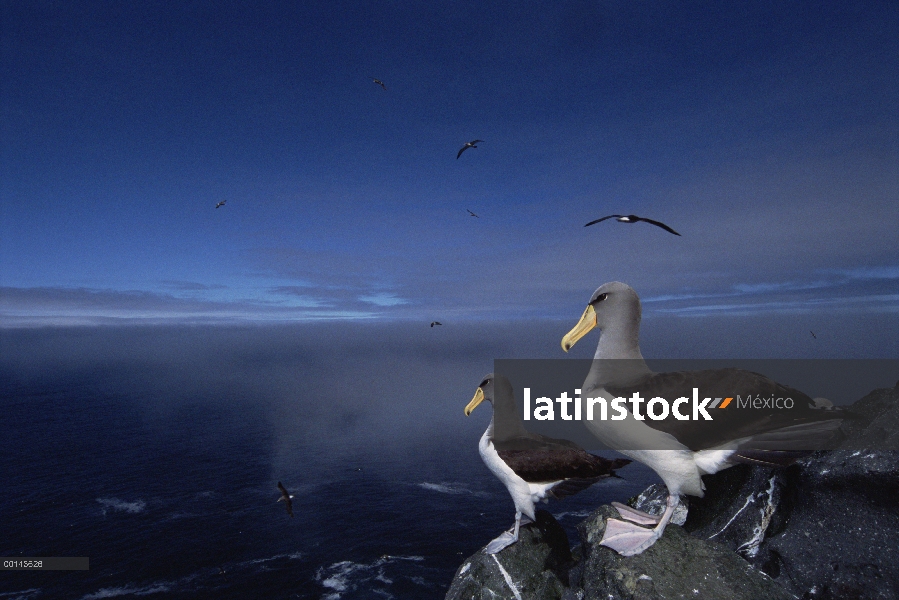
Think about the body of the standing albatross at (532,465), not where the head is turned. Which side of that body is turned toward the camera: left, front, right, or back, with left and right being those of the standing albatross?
left

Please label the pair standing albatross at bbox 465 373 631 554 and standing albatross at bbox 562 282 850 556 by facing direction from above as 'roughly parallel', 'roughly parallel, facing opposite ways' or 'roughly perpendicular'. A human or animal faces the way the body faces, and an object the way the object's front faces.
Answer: roughly parallel

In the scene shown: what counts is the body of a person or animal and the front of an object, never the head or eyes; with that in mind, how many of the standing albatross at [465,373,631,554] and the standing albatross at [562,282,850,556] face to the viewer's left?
2

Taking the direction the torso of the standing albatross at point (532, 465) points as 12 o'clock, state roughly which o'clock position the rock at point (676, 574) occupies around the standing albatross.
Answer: The rock is roughly at 8 o'clock from the standing albatross.

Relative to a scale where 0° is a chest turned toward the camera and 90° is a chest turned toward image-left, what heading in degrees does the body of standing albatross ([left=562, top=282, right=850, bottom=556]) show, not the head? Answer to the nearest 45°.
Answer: approximately 90°

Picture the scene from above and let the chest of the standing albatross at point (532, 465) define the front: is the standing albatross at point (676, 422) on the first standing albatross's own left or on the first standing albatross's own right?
on the first standing albatross's own left
